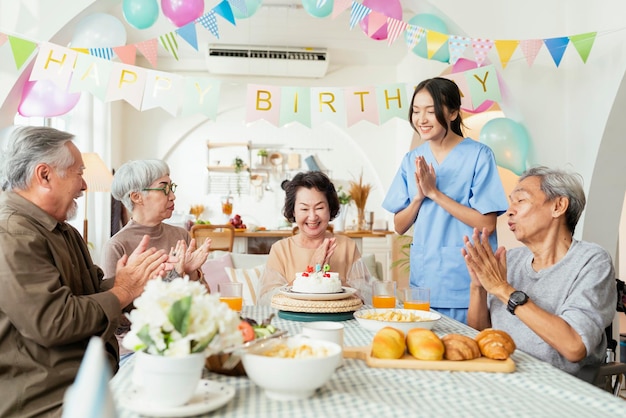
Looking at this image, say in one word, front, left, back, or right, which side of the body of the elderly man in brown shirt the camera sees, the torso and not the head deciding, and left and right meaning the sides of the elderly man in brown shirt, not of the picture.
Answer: right

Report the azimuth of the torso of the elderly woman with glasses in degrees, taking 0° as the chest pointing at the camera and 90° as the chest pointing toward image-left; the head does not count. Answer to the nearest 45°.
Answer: approximately 315°

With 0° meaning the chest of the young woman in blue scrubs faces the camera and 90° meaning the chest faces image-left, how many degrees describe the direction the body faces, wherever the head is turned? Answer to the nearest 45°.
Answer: approximately 45°

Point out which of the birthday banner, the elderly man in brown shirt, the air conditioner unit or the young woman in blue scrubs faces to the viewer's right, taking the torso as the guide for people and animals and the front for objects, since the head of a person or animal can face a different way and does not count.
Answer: the elderly man in brown shirt

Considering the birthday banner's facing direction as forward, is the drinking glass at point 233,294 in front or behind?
in front

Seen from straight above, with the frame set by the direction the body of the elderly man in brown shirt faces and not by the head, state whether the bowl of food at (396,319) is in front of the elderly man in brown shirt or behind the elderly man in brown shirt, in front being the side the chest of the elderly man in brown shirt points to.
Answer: in front

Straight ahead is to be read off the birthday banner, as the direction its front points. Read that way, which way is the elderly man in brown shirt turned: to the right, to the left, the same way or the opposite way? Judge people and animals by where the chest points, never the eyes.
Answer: to the left

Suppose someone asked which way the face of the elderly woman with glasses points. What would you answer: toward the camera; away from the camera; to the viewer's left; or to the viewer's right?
to the viewer's right

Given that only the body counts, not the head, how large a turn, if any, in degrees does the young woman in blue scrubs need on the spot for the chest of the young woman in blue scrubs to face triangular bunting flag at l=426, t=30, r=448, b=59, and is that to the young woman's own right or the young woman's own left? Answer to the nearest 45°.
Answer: approximately 135° to the young woman's own right

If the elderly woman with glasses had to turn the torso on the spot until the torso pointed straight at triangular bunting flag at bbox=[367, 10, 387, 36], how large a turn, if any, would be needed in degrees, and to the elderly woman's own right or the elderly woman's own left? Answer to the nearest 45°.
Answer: approximately 90° to the elderly woman's own left

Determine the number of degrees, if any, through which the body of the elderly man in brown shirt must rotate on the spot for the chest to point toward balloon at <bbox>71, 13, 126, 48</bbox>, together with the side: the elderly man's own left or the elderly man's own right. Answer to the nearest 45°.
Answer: approximately 90° to the elderly man's own left

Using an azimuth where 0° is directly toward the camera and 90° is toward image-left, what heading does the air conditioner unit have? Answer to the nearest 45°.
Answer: approximately 0°

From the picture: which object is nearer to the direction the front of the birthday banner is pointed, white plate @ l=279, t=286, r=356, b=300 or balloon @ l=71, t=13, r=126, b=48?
the white plate
